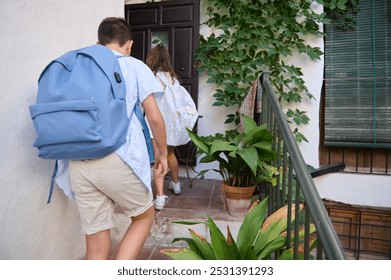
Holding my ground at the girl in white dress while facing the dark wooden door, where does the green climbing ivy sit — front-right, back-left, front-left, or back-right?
front-right

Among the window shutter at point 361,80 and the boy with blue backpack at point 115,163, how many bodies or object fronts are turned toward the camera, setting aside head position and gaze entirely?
1

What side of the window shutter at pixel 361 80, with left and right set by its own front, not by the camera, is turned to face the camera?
front

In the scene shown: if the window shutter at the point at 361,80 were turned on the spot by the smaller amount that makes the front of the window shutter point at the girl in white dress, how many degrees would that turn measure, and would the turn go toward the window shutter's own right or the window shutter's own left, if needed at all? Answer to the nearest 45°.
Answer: approximately 45° to the window shutter's own right

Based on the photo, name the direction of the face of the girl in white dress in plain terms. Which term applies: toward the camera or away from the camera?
away from the camera

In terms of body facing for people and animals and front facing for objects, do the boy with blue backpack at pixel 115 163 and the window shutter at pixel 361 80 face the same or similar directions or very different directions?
very different directions

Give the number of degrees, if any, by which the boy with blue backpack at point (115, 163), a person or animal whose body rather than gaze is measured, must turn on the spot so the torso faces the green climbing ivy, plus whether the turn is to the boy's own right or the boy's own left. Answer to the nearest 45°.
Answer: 0° — they already face it

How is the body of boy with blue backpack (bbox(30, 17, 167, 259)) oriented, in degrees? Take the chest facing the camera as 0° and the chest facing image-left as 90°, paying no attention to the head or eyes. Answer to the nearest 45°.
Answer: approximately 225°

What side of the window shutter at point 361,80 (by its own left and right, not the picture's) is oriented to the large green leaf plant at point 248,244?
front

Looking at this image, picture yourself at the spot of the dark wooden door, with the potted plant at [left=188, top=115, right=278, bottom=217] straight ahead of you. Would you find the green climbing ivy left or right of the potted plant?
left
